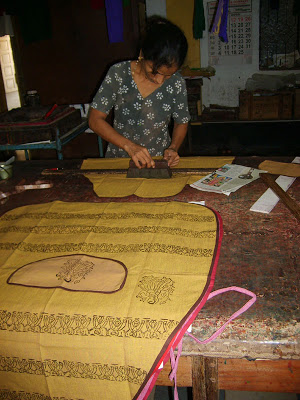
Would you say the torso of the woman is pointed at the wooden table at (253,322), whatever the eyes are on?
yes

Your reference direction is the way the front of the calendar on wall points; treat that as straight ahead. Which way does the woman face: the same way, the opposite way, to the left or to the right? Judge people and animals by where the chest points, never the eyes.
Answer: the same way

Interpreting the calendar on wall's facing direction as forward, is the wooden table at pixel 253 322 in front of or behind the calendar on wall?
in front

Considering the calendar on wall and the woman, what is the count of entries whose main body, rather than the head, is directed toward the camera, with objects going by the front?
2

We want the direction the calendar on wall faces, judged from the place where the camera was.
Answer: facing the viewer

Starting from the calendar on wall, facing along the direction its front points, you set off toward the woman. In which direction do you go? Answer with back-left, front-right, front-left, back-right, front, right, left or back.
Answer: front

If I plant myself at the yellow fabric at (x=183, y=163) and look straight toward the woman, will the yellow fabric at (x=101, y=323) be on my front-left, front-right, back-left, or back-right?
back-left

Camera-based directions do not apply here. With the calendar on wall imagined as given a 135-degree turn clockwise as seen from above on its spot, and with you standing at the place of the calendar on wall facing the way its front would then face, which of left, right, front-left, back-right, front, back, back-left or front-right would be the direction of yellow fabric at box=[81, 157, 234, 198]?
back-left

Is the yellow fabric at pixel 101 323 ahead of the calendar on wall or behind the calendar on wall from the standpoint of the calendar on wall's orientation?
ahead

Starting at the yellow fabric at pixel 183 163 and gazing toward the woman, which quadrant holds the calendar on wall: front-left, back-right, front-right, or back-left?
front-right

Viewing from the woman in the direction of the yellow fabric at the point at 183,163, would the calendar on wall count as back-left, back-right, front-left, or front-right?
back-left

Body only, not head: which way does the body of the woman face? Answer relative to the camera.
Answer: toward the camera

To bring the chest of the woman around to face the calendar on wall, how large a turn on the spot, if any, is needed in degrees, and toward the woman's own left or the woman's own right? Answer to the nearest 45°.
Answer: approximately 180°

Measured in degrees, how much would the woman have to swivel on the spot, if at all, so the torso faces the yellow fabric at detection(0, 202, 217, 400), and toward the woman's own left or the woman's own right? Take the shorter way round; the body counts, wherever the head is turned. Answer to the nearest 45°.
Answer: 0° — they already face it

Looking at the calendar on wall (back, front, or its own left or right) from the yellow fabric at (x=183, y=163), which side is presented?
front
